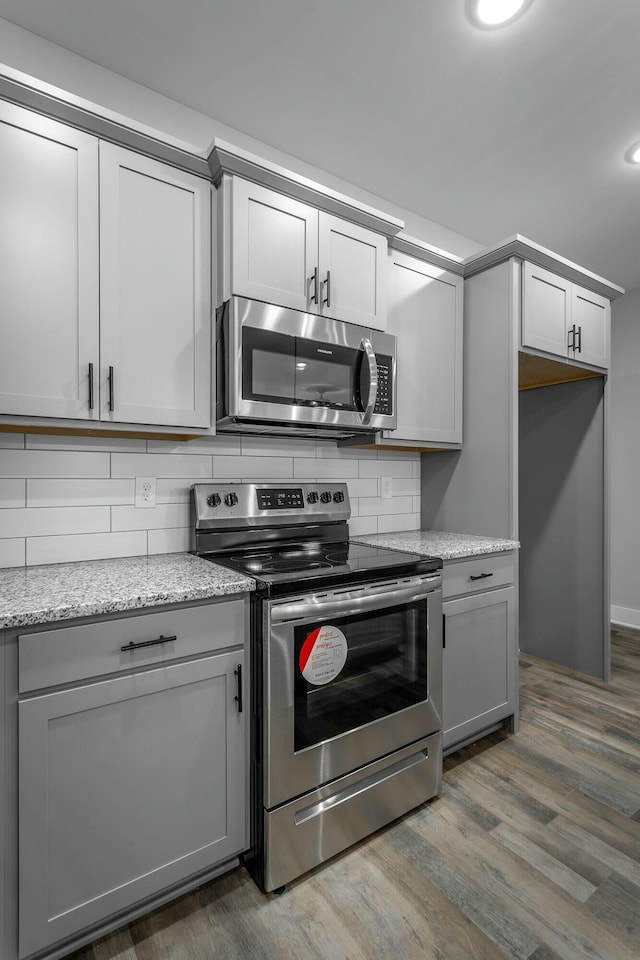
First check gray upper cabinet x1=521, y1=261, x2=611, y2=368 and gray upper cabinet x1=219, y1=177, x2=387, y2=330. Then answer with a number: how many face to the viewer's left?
0

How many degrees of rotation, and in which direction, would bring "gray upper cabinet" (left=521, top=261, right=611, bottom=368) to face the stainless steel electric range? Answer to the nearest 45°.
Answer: approximately 90° to its right

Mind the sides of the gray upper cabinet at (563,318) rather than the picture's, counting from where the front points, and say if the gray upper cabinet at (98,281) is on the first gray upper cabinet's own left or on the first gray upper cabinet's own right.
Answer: on the first gray upper cabinet's own right

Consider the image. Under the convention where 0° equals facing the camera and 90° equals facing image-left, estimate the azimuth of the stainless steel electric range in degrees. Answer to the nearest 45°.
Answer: approximately 315°

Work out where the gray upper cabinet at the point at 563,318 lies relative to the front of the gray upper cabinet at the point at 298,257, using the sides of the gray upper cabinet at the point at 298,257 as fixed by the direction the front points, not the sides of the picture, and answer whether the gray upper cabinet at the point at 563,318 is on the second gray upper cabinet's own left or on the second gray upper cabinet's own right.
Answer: on the second gray upper cabinet's own left

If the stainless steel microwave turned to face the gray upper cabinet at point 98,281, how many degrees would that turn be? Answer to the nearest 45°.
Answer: approximately 90° to its right

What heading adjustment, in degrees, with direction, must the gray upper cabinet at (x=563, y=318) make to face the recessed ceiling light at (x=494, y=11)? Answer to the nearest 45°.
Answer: approximately 45° to its right

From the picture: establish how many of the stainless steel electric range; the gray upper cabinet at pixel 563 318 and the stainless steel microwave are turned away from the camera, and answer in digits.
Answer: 0

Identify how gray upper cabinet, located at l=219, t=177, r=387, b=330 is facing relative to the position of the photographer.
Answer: facing the viewer and to the right of the viewer

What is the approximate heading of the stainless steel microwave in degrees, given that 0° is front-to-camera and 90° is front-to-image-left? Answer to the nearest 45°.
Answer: approximately 315°

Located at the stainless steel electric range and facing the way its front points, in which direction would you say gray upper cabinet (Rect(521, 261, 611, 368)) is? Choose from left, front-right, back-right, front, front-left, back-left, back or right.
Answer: left
